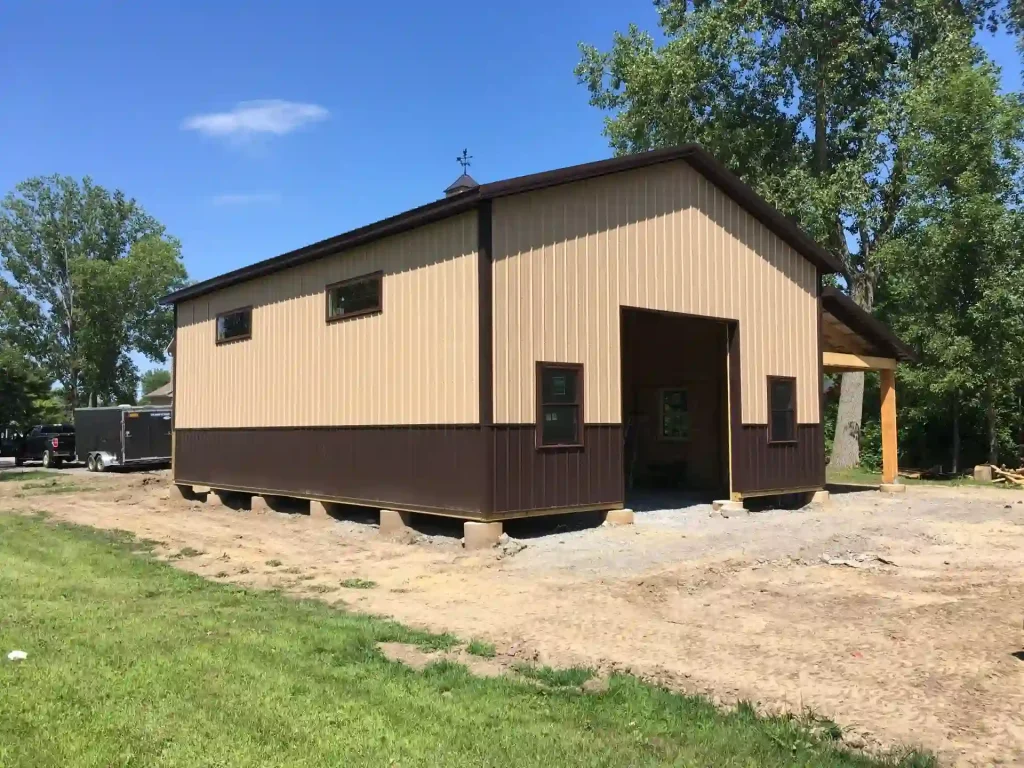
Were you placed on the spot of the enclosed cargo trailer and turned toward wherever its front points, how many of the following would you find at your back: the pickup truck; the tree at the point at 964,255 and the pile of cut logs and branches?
2

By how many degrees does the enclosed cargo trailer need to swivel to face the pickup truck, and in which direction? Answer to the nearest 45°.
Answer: approximately 45° to its right

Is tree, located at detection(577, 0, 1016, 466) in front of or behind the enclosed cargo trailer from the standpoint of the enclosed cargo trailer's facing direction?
behind

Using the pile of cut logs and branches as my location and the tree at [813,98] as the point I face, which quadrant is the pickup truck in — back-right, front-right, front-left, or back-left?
front-left

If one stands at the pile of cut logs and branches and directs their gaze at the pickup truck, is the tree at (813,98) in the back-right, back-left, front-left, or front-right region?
front-right

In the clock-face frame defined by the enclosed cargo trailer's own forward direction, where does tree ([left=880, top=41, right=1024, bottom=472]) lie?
The tree is roughly at 6 o'clock from the enclosed cargo trailer.

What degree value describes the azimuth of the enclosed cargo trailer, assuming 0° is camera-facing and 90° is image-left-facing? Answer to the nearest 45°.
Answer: approximately 135°

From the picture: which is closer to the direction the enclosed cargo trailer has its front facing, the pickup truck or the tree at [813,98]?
the pickup truck
